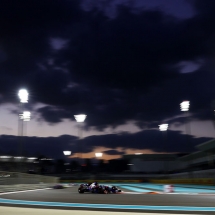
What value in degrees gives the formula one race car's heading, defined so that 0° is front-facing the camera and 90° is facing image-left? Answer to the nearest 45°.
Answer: approximately 270°

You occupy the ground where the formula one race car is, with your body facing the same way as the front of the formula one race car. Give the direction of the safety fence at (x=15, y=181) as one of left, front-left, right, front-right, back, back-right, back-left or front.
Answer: back-left
